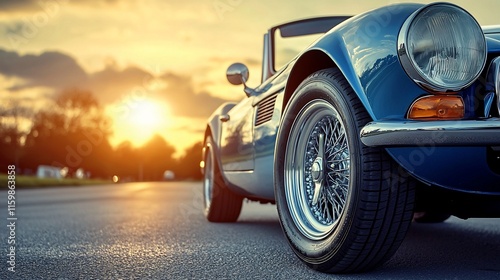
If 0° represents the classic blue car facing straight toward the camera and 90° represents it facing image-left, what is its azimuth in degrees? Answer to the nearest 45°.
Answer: approximately 315°
